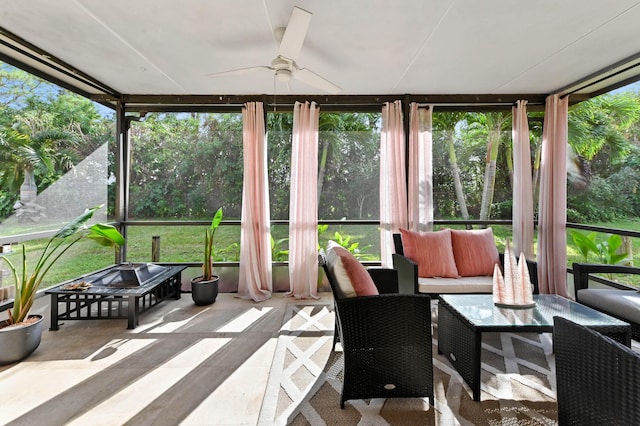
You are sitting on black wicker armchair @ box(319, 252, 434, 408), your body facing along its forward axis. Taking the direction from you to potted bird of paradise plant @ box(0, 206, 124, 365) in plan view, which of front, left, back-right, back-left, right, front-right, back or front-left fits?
back

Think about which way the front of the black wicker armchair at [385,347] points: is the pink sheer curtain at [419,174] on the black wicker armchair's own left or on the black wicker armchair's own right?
on the black wicker armchair's own left

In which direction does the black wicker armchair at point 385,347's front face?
to the viewer's right

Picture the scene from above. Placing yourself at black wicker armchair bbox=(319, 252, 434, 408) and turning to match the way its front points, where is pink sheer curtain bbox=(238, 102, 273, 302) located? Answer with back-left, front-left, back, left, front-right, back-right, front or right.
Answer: back-left

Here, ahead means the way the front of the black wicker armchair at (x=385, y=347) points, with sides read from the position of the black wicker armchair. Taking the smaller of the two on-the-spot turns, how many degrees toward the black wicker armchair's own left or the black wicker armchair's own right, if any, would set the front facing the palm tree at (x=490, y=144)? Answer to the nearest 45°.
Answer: approximately 45° to the black wicker armchair's own left

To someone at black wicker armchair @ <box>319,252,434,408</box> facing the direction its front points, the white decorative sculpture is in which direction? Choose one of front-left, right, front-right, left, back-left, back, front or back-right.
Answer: front-left

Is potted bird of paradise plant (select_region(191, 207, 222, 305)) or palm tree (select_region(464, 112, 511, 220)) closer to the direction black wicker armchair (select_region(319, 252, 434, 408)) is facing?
the palm tree

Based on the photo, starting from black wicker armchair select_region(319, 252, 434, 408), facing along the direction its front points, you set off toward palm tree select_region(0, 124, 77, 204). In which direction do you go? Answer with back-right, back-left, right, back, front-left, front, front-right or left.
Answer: back

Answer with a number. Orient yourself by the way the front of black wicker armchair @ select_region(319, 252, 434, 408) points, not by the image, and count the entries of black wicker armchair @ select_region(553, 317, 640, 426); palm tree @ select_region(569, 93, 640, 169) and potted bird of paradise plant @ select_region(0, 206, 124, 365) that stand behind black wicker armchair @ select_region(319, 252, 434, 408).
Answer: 1

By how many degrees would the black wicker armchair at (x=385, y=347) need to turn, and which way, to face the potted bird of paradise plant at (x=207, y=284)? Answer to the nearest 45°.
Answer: approximately 135° to its left

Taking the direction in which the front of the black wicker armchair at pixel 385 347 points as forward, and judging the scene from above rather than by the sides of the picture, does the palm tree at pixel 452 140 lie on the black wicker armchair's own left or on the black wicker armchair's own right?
on the black wicker armchair's own left

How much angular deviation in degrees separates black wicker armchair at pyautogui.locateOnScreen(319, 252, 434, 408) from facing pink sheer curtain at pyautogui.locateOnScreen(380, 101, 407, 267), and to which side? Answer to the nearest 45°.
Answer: approximately 90° to its left

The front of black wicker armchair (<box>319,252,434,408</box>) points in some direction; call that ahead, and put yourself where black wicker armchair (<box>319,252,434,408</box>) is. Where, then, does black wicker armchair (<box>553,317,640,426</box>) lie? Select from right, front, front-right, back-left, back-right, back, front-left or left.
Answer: front-right

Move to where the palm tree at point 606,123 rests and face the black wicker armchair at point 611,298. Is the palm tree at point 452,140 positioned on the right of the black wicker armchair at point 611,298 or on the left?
right

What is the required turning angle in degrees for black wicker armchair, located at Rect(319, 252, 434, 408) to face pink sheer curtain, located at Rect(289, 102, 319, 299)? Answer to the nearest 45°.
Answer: approximately 135° to its left
